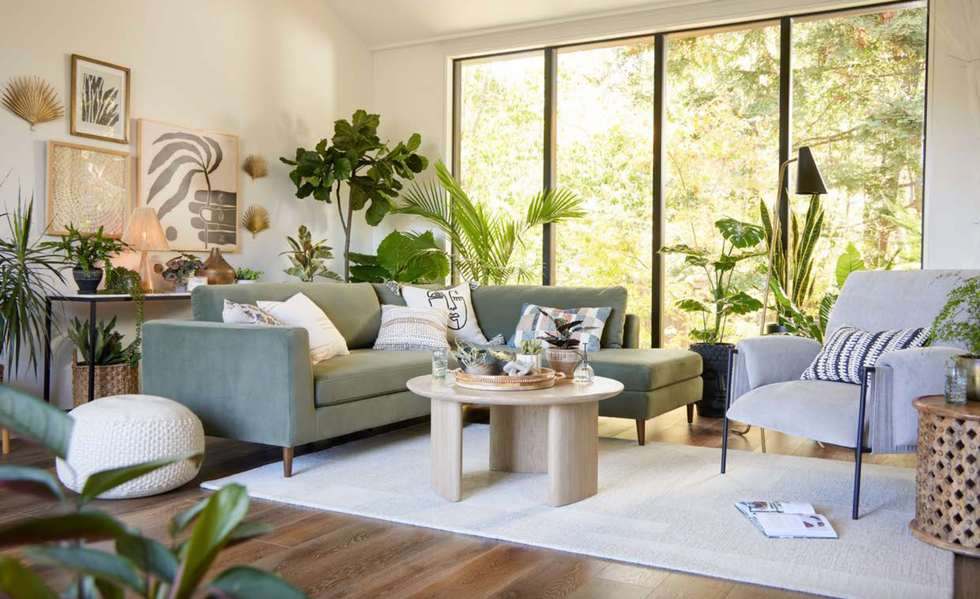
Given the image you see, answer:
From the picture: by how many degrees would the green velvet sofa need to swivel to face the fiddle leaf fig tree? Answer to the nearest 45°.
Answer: approximately 135° to its left

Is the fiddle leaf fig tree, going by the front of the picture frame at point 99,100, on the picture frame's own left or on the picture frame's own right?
on the picture frame's own left

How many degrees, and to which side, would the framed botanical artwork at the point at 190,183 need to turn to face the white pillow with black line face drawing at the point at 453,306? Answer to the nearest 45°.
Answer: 0° — it already faces it

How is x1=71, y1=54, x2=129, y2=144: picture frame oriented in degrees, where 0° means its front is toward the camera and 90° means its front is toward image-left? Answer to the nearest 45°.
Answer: approximately 315°

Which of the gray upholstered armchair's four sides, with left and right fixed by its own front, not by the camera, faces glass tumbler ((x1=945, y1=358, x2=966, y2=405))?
left

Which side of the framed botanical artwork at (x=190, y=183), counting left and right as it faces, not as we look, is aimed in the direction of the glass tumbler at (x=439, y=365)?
front

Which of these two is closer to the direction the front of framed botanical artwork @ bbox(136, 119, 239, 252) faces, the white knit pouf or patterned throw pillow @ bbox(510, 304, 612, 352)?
the patterned throw pillow

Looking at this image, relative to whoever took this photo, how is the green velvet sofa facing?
facing the viewer and to the right of the viewer

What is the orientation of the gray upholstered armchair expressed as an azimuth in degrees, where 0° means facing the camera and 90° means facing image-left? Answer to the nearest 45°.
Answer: approximately 45°

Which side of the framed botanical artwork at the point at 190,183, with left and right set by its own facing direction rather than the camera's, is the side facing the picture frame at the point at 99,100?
right

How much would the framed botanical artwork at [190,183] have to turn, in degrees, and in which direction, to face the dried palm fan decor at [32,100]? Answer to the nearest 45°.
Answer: approximately 90° to its right
